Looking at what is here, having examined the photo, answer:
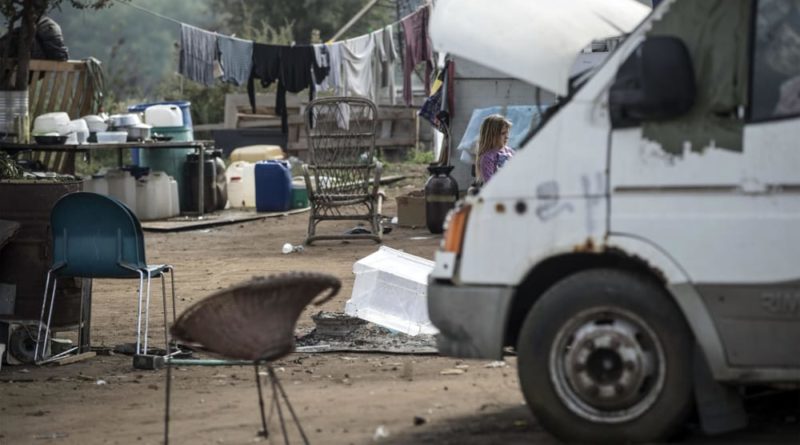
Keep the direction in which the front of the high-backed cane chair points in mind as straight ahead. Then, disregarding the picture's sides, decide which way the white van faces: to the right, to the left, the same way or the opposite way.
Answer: to the right

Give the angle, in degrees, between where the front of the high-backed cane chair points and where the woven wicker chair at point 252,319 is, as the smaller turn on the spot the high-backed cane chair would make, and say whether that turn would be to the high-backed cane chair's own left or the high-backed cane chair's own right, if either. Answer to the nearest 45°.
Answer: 0° — it already faces it

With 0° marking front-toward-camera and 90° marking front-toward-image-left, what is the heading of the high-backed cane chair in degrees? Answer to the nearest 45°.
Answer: approximately 0°

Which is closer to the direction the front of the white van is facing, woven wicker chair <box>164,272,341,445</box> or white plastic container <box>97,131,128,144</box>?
the woven wicker chair

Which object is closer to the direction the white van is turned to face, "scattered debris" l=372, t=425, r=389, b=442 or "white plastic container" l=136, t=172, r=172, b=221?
the scattered debris

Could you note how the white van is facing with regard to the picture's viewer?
facing to the left of the viewer

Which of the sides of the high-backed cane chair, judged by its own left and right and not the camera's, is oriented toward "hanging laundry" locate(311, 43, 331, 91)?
back

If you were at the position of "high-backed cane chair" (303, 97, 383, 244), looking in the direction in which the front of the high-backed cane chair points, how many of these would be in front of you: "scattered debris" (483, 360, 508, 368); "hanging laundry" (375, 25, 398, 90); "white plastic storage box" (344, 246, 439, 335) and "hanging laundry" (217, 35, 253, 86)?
2

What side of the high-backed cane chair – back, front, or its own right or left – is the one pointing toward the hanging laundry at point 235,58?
back
